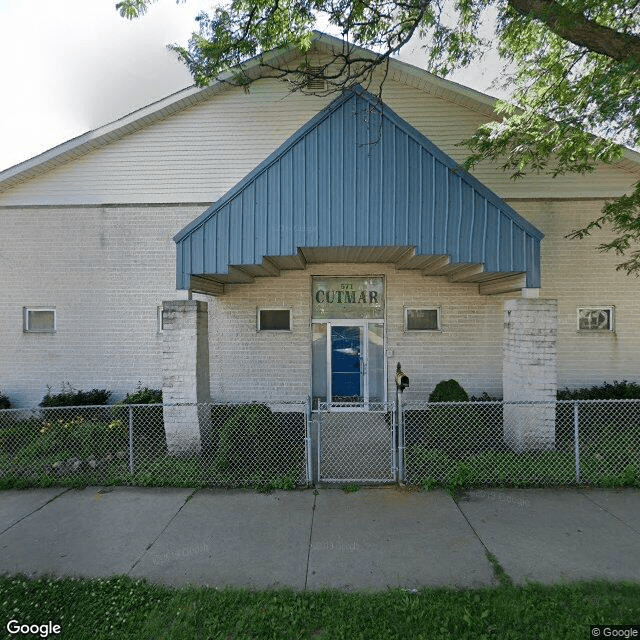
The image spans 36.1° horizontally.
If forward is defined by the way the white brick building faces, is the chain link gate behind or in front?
in front

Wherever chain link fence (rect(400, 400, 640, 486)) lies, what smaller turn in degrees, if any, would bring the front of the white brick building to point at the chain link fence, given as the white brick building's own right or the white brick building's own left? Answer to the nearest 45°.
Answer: approximately 45° to the white brick building's own left

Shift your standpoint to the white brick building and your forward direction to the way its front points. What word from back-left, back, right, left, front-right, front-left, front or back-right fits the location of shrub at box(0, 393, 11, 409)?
right

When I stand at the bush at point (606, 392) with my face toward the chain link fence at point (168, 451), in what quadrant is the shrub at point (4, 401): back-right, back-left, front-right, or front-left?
front-right

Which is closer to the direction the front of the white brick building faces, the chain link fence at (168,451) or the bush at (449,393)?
the chain link fence

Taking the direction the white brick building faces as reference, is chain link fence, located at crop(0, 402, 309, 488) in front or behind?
in front

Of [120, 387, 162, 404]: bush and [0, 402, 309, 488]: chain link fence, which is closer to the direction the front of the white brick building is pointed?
the chain link fence

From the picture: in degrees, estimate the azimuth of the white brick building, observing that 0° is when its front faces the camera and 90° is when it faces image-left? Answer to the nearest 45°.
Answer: approximately 0°

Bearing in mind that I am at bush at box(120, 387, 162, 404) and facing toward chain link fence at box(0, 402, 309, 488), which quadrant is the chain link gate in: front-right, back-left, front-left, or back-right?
front-left
